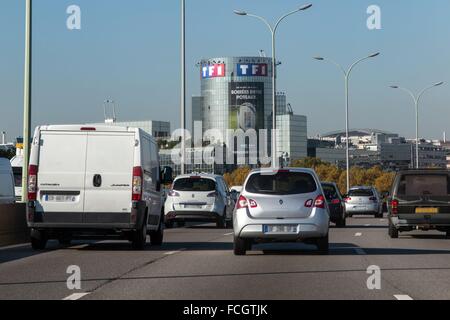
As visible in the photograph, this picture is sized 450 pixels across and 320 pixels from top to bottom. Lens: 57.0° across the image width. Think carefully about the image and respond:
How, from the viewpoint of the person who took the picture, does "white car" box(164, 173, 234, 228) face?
facing away from the viewer

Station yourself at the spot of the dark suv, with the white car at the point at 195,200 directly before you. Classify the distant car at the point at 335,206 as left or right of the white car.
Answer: right

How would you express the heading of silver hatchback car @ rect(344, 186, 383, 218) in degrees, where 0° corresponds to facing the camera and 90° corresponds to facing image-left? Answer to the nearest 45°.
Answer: approximately 180°

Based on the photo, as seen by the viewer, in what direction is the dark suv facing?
away from the camera

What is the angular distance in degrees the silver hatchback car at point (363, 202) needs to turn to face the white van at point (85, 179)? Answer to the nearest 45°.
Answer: approximately 180°

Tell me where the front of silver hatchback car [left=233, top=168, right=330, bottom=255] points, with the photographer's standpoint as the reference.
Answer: facing away from the viewer

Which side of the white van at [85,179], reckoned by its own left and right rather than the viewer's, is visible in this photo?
back

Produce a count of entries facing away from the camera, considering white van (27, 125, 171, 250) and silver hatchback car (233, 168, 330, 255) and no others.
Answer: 2

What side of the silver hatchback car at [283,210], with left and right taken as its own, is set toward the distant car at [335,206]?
front

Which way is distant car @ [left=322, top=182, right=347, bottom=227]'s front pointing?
away from the camera

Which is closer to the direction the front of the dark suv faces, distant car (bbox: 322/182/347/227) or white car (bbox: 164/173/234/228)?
the distant car
